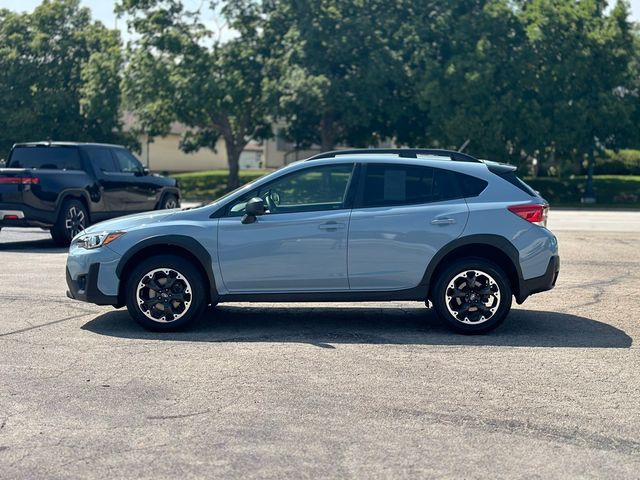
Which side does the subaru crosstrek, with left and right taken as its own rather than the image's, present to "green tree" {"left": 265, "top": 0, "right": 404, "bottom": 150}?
right

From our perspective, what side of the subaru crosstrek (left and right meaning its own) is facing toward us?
left

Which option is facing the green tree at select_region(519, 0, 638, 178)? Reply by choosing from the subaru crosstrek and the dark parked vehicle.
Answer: the dark parked vehicle

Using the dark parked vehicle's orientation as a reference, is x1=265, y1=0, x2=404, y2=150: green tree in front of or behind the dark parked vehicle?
in front

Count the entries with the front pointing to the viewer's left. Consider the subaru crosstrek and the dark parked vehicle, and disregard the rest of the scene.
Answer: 1

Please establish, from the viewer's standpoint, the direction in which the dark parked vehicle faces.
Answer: facing away from the viewer and to the right of the viewer

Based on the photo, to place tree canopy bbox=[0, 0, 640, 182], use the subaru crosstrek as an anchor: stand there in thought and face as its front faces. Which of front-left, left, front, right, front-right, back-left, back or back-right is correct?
right

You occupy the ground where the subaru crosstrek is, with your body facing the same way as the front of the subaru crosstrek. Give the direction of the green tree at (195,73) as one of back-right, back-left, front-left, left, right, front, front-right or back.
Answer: right

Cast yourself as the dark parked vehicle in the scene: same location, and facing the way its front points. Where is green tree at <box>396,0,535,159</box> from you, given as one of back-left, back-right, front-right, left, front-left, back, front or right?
front

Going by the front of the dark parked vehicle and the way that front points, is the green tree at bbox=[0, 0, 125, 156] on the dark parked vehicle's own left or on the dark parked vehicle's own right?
on the dark parked vehicle's own left

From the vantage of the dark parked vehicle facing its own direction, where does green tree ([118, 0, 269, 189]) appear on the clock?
The green tree is roughly at 11 o'clock from the dark parked vehicle.
